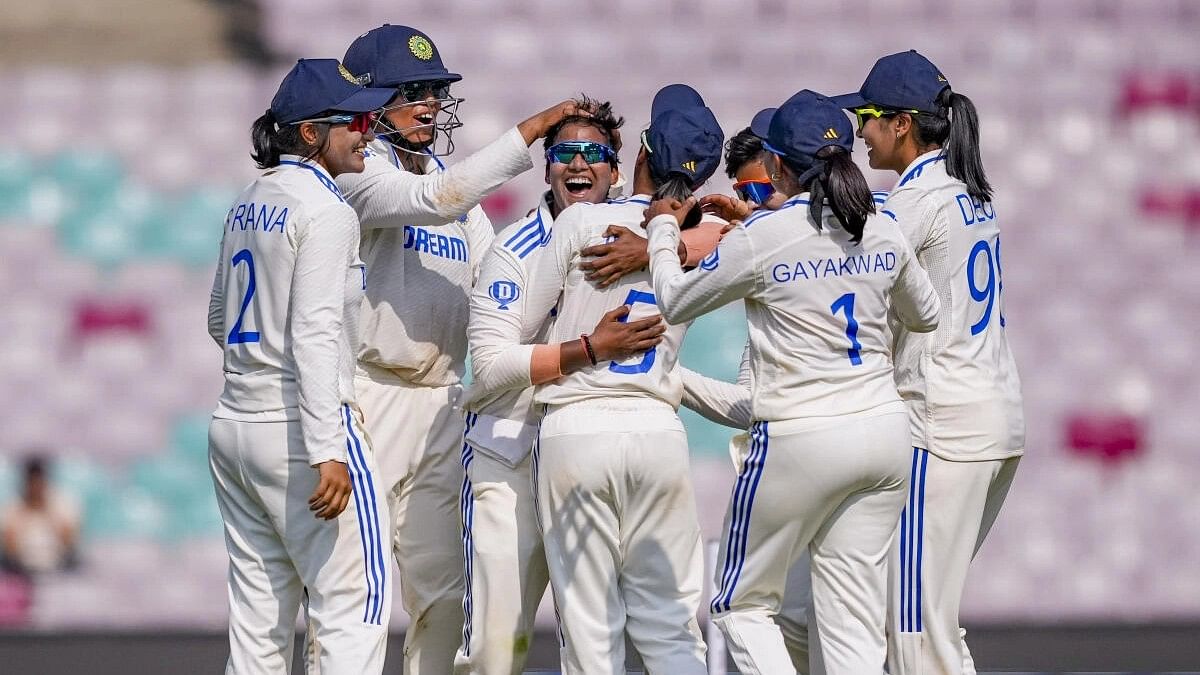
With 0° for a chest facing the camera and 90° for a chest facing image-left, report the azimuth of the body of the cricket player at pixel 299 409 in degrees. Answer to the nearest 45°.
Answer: approximately 225°

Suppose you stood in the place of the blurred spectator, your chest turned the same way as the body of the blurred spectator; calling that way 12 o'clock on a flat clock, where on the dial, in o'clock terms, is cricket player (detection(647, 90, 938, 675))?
The cricket player is roughly at 11 o'clock from the blurred spectator.

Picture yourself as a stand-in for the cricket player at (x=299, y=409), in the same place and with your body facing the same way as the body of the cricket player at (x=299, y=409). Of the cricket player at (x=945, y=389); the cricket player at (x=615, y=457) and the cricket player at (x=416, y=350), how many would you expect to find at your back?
0

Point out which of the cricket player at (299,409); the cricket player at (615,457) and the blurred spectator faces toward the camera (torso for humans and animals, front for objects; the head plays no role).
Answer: the blurred spectator

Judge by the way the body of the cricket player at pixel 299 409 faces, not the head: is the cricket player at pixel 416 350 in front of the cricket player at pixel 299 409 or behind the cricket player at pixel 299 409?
in front

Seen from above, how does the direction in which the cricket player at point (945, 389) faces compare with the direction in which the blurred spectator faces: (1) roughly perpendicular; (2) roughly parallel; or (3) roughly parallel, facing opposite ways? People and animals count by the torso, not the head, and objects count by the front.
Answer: roughly parallel, facing opposite ways

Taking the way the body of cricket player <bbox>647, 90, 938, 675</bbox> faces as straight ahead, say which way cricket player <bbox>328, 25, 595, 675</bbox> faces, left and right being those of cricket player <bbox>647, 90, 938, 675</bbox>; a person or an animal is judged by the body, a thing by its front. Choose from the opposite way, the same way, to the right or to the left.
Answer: the opposite way

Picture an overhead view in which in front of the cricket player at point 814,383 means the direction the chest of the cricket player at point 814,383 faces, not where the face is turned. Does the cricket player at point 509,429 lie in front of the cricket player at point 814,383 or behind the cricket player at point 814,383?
in front

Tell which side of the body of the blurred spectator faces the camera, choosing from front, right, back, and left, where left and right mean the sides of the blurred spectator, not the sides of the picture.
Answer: front

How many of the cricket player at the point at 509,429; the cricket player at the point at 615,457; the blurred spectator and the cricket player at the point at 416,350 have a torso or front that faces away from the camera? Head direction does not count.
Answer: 1
